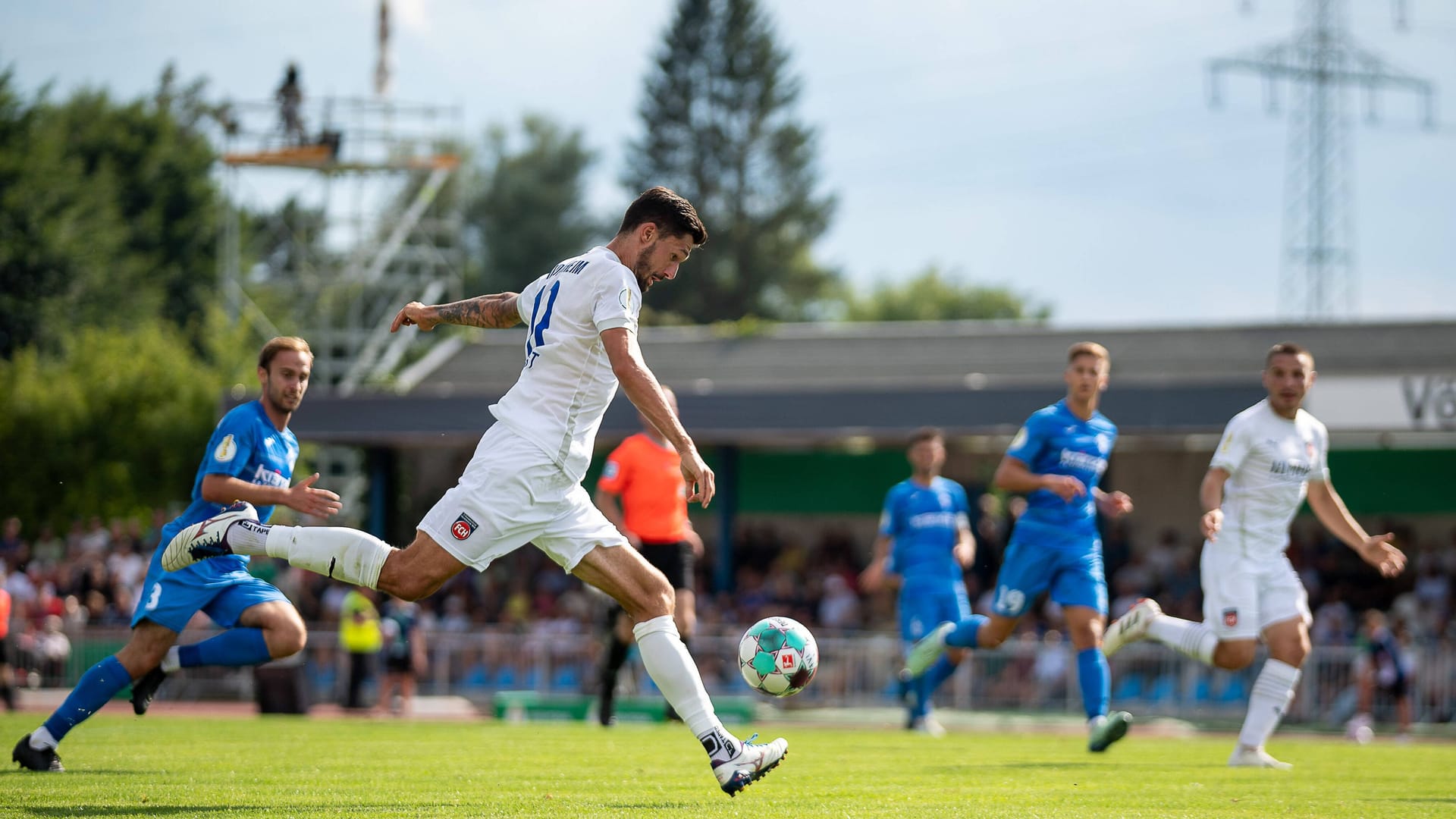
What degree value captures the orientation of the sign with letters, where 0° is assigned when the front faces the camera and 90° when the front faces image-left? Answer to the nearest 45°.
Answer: approximately 0°

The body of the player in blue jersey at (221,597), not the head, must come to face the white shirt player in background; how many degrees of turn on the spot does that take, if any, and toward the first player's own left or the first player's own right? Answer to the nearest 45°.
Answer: approximately 45° to the first player's own left

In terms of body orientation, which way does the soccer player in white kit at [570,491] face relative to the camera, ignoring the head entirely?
to the viewer's right

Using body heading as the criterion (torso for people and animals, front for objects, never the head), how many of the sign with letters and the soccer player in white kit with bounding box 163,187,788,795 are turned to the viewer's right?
1

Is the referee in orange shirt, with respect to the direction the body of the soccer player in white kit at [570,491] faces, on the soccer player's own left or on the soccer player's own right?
on the soccer player's own left

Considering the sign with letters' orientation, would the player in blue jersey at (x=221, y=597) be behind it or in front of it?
in front

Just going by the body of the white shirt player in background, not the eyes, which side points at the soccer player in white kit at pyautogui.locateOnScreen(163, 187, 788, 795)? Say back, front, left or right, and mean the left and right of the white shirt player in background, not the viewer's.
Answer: right

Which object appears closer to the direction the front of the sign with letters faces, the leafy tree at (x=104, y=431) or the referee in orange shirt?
the referee in orange shirt

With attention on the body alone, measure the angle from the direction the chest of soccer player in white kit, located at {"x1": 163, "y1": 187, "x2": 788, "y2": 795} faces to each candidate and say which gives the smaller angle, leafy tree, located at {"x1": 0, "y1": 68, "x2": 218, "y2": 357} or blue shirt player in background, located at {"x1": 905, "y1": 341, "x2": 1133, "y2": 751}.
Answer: the blue shirt player in background

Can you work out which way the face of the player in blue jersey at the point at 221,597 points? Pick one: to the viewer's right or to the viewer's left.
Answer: to the viewer's right

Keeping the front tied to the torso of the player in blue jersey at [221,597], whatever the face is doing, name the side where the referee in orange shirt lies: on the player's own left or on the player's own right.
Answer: on the player's own left
